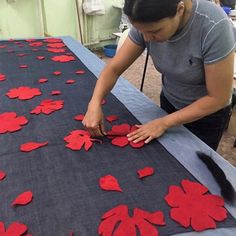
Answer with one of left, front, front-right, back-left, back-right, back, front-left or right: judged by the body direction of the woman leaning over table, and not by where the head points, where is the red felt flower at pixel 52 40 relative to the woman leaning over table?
right

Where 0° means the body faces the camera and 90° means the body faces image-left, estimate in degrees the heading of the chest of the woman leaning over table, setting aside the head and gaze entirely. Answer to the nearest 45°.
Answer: approximately 45°

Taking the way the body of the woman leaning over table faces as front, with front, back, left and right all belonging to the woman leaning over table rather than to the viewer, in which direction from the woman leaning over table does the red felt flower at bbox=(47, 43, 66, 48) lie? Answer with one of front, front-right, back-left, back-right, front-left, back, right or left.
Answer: right

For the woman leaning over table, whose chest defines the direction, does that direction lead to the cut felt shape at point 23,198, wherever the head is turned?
yes

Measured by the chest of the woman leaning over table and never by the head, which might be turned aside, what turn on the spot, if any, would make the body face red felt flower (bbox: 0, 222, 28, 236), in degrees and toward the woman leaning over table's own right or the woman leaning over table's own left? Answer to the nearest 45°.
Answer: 0° — they already face it

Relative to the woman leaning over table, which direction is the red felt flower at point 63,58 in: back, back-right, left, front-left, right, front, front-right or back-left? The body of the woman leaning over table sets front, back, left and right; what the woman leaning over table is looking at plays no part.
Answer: right

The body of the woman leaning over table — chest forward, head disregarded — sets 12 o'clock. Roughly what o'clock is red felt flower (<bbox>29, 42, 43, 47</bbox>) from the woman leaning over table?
The red felt flower is roughly at 3 o'clock from the woman leaning over table.
